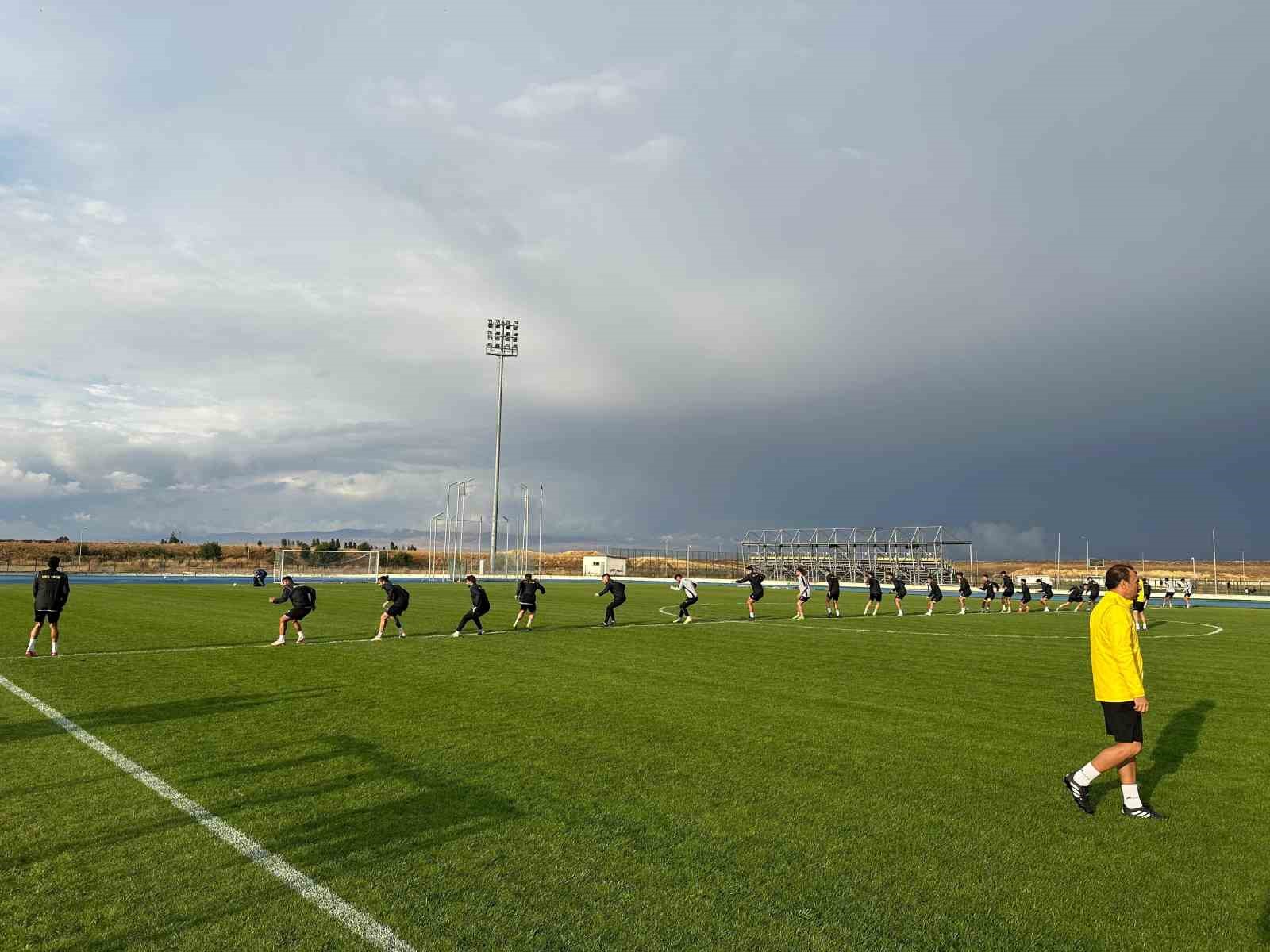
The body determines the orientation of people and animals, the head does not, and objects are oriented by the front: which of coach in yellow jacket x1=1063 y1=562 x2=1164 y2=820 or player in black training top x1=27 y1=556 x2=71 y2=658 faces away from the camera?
the player in black training top

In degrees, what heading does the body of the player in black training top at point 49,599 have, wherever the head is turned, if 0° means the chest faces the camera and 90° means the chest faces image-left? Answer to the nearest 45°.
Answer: approximately 180°

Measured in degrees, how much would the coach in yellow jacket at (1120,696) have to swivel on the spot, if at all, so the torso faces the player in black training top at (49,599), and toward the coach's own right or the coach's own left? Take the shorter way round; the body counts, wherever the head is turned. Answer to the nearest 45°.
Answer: approximately 180°

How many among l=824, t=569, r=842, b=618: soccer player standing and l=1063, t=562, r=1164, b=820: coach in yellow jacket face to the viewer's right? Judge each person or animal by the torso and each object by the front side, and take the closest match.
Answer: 1

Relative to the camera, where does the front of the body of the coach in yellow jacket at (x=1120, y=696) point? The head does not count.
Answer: to the viewer's right

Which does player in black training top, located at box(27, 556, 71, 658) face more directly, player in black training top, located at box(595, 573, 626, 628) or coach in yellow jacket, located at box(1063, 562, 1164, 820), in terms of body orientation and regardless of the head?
the player in black training top

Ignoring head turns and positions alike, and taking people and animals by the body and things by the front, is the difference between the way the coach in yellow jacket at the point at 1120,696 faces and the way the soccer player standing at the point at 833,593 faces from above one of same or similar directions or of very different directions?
very different directions

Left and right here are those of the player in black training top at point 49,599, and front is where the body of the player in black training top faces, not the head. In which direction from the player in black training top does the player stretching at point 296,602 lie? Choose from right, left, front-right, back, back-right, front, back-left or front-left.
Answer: right

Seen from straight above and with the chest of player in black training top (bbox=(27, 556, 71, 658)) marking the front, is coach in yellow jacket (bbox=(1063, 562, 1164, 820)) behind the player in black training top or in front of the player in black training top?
behind

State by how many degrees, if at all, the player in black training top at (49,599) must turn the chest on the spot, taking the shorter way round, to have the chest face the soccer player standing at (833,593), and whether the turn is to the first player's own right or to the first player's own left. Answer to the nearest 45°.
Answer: approximately 90° to the first player's own right
